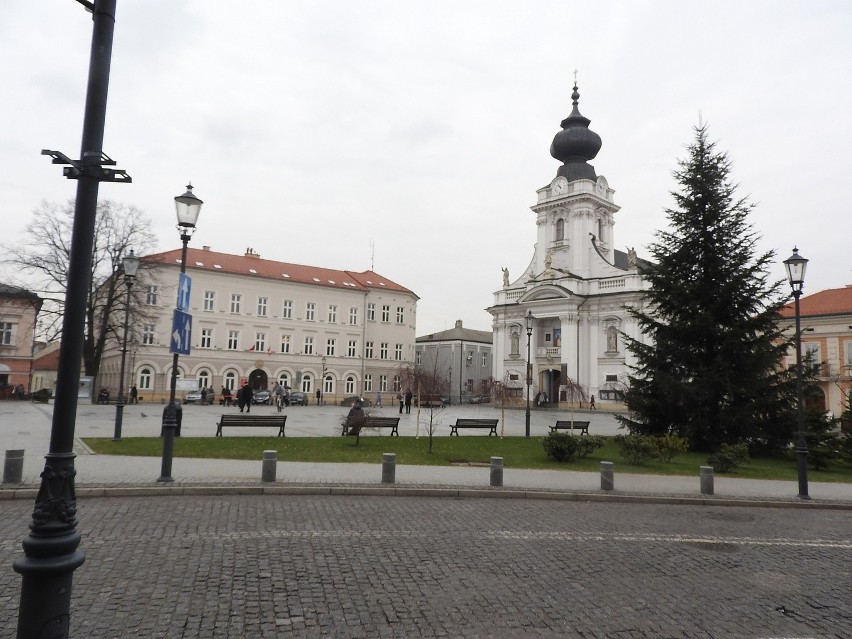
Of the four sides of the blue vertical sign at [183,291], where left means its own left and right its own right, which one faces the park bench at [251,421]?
back

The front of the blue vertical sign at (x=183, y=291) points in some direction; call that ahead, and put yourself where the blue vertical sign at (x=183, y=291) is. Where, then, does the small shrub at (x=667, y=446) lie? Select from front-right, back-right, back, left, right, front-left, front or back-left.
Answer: left

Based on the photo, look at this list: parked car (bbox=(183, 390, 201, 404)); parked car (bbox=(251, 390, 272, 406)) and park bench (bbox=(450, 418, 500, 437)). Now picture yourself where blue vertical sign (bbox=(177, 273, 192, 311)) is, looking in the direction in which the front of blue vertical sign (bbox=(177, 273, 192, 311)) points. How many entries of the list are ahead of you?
0

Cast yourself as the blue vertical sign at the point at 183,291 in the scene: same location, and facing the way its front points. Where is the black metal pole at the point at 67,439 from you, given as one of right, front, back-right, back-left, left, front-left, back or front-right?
front

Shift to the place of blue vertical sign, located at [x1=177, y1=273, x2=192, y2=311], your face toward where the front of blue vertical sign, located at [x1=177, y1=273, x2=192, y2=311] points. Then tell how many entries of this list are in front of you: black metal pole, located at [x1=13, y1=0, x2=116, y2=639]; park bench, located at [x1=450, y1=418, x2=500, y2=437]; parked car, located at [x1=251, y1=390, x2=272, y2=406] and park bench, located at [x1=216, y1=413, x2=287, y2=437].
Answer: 1

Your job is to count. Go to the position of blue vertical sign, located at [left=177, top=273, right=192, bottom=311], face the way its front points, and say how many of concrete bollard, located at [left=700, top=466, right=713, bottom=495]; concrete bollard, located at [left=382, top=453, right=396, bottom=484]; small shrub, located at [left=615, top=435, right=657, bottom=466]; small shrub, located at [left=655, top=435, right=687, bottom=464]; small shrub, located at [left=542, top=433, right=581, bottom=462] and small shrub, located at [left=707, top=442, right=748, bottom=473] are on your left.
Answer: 6

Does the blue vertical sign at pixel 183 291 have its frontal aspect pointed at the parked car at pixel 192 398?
no

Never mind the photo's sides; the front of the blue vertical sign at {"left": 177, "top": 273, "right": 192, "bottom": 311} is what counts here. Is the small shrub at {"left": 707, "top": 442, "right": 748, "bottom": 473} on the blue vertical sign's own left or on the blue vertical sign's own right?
on the blue vertical sign's own left

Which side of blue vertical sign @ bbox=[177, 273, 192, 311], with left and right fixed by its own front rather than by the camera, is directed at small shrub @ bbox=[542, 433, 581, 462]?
left

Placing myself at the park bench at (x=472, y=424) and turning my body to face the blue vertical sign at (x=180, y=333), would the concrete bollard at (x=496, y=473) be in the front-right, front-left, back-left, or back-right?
front-left

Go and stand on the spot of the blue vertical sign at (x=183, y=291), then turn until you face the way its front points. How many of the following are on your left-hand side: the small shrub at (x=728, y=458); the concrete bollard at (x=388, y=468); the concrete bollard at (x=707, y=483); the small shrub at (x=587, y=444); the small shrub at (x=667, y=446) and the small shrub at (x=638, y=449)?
6

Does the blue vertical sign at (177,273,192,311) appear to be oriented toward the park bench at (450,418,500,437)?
no

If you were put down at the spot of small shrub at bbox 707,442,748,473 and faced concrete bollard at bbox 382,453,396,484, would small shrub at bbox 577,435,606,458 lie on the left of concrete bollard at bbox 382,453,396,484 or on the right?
right

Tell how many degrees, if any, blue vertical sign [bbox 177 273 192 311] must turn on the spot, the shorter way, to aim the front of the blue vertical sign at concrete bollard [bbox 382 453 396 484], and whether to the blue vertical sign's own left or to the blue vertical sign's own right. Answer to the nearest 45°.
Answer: approximately 90° to the blue vertical sign's own left

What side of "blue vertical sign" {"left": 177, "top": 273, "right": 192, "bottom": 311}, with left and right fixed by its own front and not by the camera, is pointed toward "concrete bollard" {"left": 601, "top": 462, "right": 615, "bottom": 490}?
left

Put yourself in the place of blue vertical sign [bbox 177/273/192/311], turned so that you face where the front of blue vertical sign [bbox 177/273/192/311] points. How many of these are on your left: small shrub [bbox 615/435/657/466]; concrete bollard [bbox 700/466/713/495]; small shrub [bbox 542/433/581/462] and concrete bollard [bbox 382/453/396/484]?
4

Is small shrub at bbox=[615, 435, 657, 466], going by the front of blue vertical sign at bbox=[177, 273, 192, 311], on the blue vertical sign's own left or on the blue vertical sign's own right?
on the blue vertical sign's own left

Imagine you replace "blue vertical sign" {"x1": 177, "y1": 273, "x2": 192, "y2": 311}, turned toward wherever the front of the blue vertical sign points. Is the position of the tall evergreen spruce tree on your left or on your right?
on your left

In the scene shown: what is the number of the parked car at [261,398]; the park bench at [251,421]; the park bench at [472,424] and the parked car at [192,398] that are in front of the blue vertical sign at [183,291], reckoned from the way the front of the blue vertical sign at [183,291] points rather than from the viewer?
0

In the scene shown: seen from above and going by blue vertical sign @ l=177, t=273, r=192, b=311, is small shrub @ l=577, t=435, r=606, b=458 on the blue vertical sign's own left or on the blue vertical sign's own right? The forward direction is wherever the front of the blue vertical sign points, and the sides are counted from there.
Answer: on the blue vertical sign's own left

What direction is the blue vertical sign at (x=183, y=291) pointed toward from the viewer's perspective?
toward the camera
